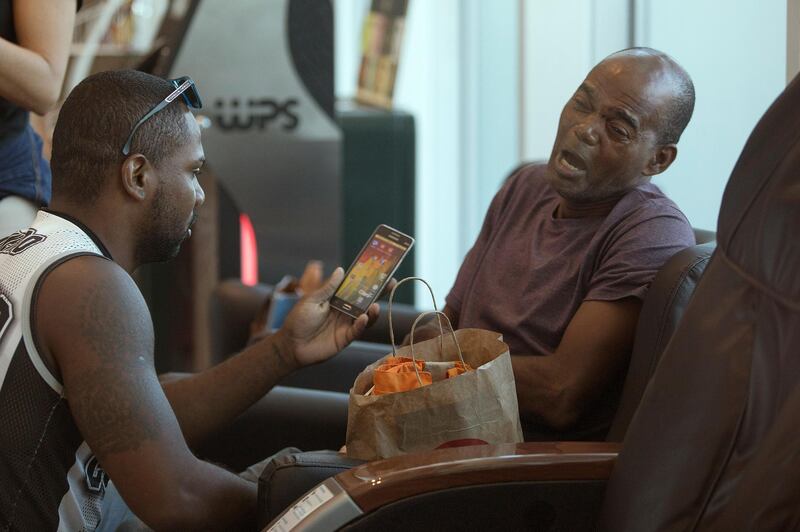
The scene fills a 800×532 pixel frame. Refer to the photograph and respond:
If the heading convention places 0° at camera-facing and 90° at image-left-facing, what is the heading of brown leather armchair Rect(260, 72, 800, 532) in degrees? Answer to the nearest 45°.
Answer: approximately 90°
